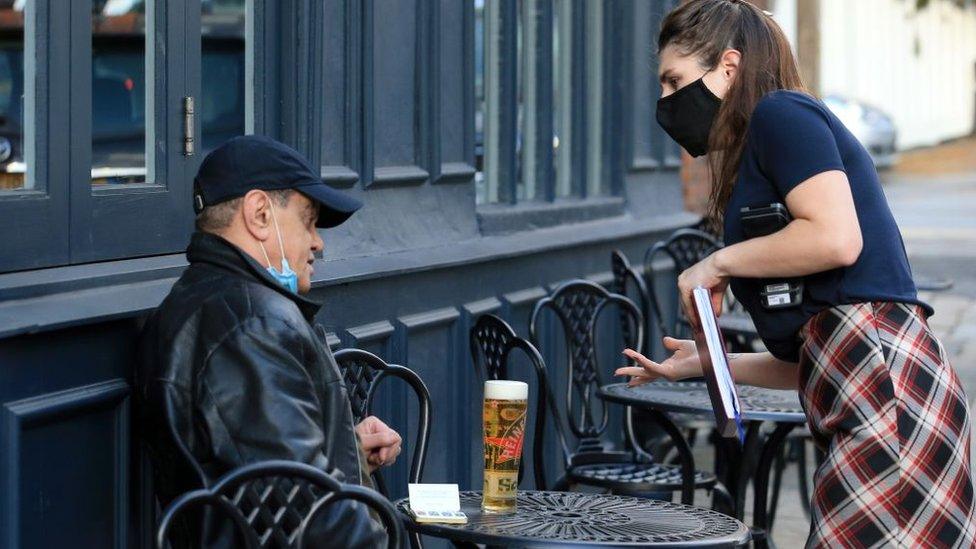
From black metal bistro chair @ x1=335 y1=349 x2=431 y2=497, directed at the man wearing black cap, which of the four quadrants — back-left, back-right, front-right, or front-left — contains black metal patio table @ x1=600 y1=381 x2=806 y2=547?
back-left

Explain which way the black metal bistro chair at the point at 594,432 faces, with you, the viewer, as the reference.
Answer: facing the viewer and to the right of the viewer

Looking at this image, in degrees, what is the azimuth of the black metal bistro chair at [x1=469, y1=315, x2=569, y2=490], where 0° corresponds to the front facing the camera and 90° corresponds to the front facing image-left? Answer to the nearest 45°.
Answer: approximately 315°

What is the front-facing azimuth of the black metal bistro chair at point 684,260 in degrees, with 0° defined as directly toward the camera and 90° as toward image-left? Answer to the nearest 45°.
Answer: approximately 315°

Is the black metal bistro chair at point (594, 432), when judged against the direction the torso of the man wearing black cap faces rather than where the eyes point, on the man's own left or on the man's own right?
on the man's own left

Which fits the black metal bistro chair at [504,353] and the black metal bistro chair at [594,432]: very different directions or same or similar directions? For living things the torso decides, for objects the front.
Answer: same or similar directions

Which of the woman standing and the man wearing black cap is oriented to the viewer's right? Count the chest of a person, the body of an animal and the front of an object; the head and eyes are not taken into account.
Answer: the man wearing black cap

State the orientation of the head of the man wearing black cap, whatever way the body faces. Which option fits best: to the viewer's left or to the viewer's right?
to the viewer's right

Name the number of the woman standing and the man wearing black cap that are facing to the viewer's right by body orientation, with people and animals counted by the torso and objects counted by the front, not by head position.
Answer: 1

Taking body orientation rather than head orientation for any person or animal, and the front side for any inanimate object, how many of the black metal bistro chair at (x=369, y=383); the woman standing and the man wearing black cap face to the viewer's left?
1

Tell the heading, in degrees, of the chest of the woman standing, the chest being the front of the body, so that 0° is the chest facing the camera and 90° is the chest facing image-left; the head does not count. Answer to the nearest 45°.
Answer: approximately 90°

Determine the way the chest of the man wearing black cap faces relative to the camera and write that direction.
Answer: to the viewer's right

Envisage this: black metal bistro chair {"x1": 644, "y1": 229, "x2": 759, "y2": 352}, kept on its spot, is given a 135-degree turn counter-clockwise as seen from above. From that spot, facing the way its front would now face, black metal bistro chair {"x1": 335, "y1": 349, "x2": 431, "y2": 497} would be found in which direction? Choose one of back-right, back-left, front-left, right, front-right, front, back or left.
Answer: back

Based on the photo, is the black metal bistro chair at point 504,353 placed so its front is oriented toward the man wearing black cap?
no

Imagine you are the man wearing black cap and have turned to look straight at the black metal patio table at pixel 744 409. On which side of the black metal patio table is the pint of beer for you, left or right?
right

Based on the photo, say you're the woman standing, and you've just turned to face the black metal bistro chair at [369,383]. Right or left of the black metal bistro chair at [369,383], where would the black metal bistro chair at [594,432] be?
right
